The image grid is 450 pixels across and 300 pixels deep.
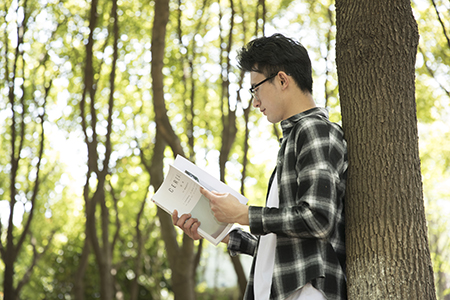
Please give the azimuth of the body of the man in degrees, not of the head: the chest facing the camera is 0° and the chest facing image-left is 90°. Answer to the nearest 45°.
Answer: approximately 90°

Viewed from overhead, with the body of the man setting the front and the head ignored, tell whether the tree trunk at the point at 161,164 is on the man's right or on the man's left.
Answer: on the man's right
